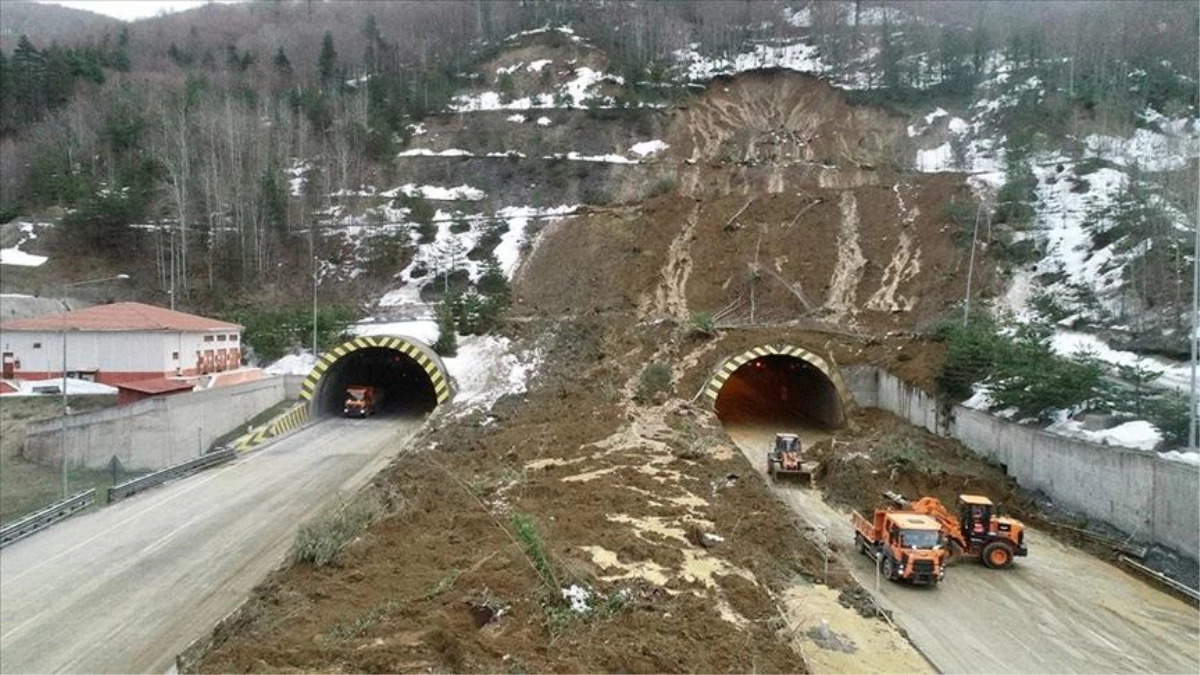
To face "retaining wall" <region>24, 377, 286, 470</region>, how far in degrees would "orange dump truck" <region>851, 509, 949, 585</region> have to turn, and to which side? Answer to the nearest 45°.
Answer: approximately 135° to its right

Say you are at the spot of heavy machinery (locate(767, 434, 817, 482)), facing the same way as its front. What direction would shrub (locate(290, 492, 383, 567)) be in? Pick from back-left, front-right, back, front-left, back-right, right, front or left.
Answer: front-right

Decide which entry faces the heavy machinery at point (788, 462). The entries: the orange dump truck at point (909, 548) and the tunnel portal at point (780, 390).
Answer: the tunnel portal

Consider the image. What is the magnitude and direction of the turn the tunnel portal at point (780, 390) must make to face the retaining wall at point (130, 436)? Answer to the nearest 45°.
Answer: approximately 45° to its right

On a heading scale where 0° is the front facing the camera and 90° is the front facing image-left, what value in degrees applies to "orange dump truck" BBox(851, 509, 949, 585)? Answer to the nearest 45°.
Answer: approximately 315°

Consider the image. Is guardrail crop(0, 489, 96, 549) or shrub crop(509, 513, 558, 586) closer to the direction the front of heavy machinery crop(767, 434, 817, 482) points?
the shrub

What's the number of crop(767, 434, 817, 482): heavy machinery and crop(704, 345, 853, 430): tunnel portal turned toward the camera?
2
